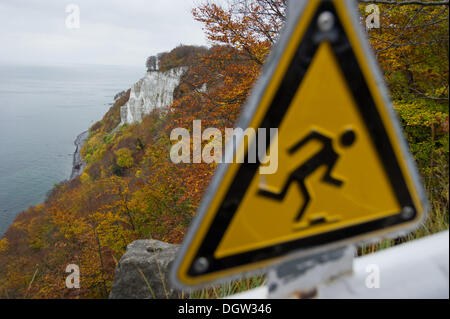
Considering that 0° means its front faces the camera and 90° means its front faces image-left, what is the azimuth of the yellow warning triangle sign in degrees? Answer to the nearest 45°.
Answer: approximately 315°

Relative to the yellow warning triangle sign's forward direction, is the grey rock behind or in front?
behind

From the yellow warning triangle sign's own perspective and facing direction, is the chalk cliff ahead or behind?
behind
